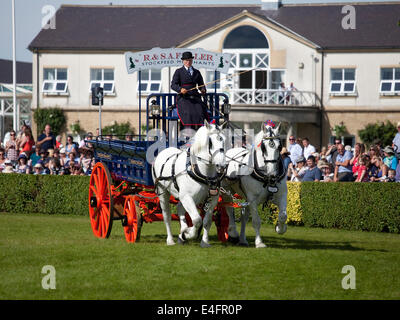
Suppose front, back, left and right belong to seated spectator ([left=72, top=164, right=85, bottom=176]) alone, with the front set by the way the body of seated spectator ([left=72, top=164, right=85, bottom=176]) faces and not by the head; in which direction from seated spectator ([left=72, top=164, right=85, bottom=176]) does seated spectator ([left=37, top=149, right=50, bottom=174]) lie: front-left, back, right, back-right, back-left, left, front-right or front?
back-right

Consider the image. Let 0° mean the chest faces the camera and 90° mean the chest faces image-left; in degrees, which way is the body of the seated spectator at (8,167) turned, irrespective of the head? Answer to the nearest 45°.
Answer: approximately 0°

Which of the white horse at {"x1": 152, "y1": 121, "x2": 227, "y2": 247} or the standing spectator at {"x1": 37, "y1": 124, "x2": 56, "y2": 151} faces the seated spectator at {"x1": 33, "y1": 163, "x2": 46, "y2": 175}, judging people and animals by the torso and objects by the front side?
the standing spectator at {"x1": 37, "y1": 124, "x2": 56, "y2": 151}

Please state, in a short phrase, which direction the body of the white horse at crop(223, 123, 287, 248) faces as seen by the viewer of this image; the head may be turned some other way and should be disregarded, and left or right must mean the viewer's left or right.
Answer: facing the viewer and to the right of the viewer

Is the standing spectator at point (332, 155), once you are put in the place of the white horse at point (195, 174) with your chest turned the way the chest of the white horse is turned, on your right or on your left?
on your left

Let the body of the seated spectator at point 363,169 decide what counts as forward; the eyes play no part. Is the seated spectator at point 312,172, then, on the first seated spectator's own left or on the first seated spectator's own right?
on the first seated spectator's own right

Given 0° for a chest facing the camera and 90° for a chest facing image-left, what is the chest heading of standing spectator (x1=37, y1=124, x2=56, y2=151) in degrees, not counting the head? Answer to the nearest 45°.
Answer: approximately 0°

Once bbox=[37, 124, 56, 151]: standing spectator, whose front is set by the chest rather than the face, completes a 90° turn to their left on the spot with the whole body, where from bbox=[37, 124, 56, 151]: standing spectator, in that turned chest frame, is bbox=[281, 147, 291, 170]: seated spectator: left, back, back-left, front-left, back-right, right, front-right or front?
front-right

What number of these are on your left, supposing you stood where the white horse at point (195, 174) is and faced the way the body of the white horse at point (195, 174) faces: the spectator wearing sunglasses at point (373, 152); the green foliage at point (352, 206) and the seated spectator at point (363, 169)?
3

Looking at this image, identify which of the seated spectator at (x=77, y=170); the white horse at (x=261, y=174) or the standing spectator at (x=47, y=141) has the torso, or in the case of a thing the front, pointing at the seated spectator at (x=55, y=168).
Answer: the standing spectator at (x=47, y=141)

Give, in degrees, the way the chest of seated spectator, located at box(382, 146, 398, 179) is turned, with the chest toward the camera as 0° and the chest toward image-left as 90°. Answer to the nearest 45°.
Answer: approximately 45°

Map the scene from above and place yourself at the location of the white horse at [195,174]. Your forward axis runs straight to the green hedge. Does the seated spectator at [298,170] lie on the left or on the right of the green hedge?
right

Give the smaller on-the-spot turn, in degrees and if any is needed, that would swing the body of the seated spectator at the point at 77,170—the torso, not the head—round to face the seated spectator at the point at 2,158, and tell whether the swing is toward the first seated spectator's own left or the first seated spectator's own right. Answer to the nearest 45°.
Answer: approximately 135° to the first seated spectator's own right
